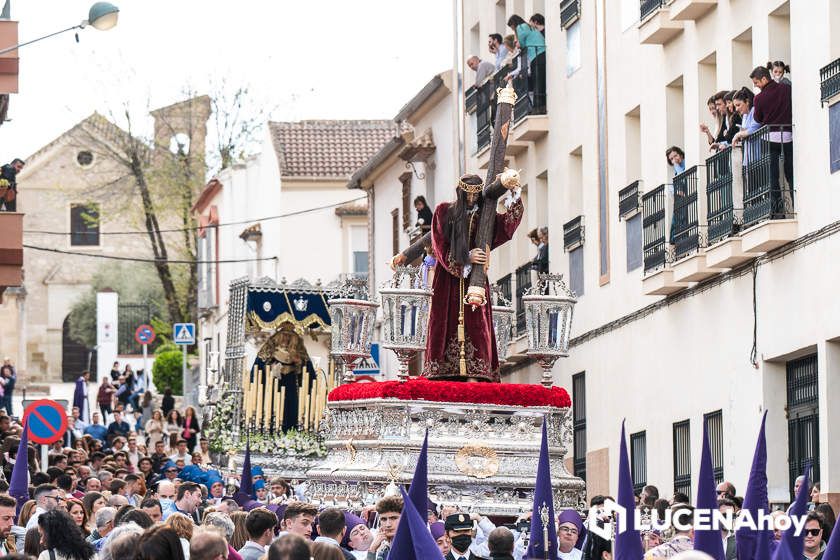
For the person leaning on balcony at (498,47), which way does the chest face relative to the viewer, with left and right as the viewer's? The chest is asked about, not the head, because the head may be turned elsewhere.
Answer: facing to the left of the viewer

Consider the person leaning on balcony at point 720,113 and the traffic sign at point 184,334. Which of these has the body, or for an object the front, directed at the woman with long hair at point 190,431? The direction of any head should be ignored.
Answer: the traffic sign

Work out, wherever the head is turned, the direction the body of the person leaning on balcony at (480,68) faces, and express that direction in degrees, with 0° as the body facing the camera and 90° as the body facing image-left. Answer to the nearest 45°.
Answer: approximately 45°

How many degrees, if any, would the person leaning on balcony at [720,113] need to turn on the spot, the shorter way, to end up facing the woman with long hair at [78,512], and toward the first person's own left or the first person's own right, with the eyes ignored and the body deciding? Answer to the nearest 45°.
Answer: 0° — they already face them

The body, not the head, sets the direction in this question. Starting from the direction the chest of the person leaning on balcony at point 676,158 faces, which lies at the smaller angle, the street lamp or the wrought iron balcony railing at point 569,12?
the street lamp

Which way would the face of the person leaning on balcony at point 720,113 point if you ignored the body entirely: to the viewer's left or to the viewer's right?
to the viewer's left

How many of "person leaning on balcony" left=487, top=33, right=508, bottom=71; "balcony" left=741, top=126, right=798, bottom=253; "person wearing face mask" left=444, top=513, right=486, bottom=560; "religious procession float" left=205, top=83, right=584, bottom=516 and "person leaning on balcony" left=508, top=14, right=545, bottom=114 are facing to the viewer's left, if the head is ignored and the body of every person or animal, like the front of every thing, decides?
3

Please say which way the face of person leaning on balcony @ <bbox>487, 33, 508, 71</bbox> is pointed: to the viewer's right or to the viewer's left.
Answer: to the viewer's left
